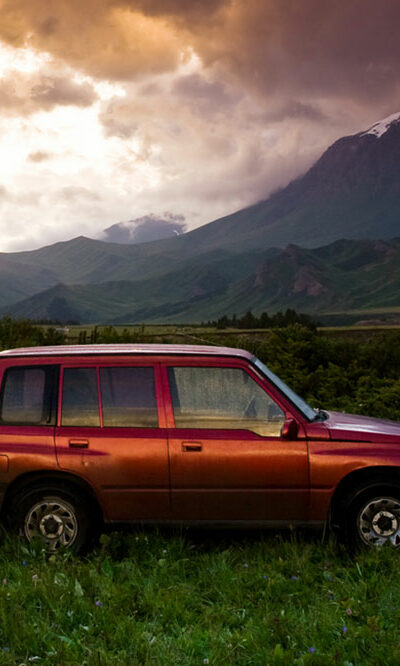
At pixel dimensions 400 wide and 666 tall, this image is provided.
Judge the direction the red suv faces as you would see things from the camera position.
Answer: facing to the right of the viewer
